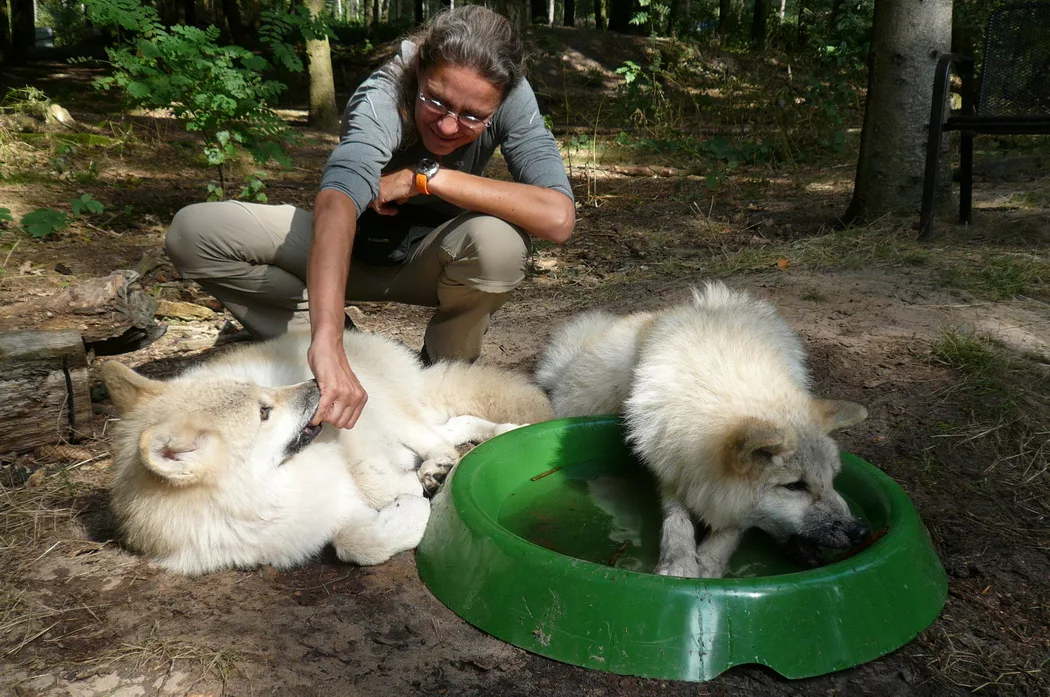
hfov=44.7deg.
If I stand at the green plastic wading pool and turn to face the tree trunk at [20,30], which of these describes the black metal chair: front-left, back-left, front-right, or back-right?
front-right

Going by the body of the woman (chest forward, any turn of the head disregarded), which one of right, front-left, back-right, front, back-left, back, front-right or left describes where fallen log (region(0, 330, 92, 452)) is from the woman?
right

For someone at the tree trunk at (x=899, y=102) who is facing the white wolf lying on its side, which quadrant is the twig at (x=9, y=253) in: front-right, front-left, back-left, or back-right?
front-right

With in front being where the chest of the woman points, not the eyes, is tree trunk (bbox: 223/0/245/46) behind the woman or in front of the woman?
behind

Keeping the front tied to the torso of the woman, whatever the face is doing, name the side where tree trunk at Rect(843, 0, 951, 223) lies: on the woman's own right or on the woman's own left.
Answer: on the woman's own left

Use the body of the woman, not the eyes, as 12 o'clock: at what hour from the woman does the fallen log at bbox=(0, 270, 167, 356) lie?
The fallen log is roughly at 4 o'clock from the woman.

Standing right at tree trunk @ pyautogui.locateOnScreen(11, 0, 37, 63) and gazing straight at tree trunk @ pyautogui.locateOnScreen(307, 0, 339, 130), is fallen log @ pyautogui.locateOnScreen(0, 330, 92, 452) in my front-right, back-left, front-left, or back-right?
front-right

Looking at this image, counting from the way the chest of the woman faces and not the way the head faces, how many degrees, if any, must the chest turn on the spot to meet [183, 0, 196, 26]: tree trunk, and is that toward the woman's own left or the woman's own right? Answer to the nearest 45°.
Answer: approximately 180°

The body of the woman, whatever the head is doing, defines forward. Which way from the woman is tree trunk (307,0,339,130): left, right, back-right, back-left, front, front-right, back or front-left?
back

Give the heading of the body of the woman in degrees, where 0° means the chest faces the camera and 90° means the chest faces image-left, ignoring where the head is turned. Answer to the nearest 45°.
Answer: approximately 0°

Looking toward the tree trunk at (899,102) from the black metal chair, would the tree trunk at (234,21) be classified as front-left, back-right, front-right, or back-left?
front-right

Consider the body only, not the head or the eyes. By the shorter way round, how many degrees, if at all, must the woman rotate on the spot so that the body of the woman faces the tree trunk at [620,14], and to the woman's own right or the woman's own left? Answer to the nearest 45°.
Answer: approximately 180°
